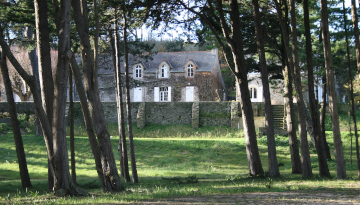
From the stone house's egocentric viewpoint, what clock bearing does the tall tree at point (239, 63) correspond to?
The tall tree is roughly at 12 o'clock from the stone house.

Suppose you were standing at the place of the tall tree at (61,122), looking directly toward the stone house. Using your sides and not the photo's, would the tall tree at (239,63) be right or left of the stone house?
right

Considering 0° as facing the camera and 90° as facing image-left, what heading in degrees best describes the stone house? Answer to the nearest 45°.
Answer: approximately 0°

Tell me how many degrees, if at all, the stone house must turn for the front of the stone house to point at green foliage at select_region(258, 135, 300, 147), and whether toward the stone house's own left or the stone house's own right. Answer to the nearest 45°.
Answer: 0° — it already faces it

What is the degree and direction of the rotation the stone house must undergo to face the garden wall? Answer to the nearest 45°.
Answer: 0° — it already faces it

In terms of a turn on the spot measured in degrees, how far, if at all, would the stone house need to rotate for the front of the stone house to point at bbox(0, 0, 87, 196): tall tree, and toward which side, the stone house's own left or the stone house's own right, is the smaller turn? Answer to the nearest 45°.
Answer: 0° — it already faces it

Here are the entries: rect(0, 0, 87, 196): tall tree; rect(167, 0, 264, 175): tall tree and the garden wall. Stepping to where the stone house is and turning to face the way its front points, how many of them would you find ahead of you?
3
